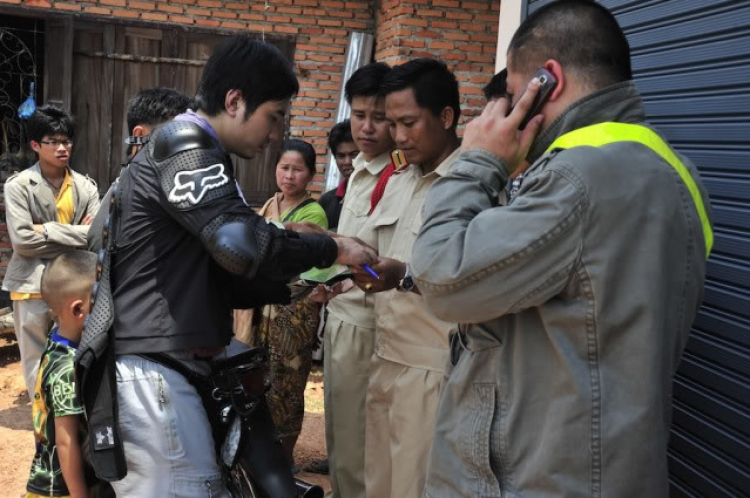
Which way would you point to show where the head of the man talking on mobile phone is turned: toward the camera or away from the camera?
away from the camera

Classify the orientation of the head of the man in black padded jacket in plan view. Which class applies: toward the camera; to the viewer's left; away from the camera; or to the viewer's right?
to the viewer's right

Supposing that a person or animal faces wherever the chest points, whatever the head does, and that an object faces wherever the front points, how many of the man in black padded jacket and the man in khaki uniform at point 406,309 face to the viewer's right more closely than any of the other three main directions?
1

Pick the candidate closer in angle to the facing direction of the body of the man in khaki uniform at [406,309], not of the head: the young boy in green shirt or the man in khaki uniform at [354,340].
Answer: the young boy in green shirt

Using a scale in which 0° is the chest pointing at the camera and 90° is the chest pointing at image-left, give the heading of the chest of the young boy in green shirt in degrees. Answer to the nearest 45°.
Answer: approximately 225°

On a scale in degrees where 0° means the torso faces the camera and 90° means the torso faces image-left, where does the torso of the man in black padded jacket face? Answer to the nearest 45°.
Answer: approximately 270°
